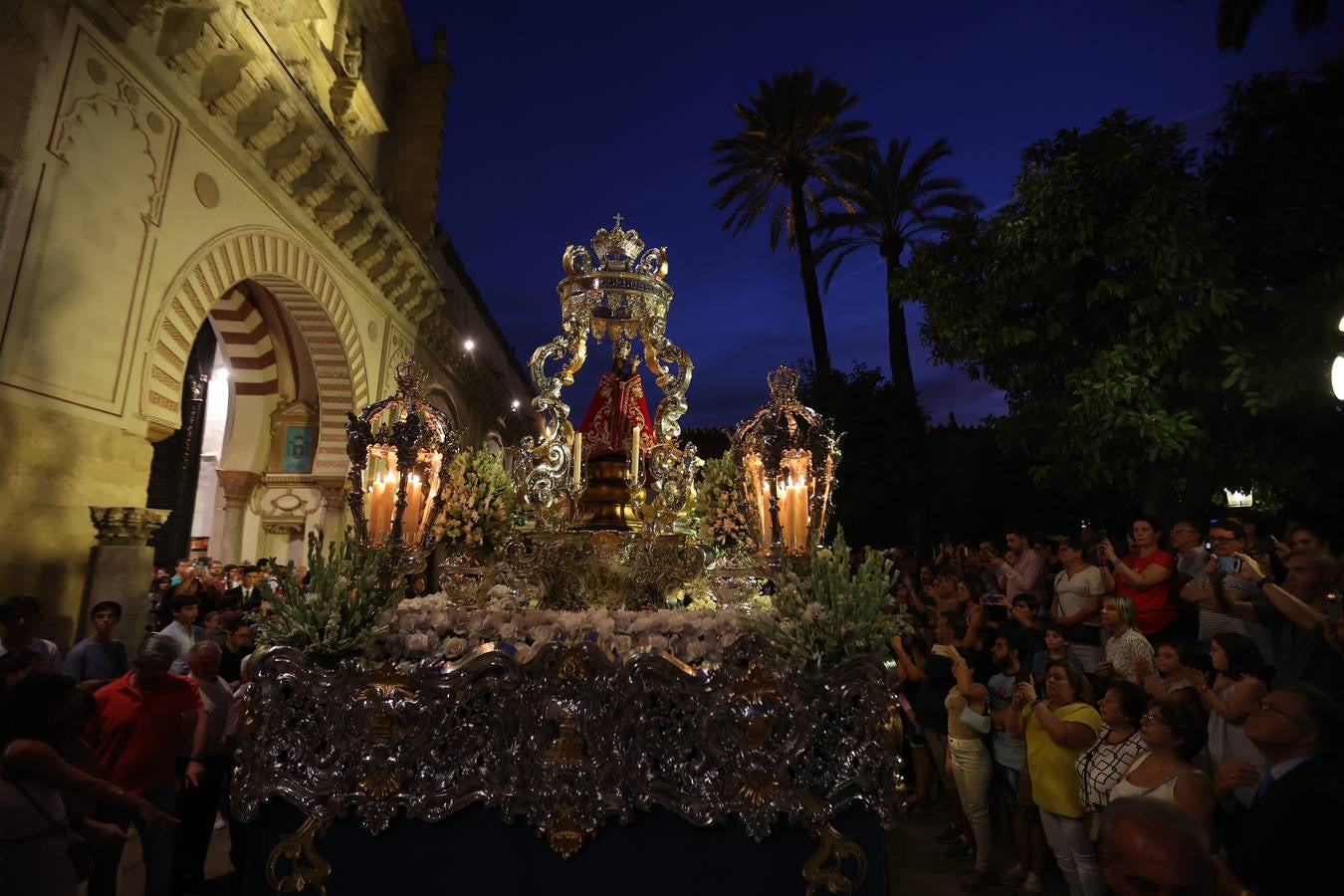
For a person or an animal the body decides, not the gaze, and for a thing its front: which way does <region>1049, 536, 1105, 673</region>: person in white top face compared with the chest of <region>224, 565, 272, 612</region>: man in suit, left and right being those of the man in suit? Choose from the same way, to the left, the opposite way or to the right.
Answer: to the right

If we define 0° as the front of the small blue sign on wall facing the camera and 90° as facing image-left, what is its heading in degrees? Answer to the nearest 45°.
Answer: approximately 0°

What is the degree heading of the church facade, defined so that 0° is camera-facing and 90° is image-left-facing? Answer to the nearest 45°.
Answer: approximately 315°

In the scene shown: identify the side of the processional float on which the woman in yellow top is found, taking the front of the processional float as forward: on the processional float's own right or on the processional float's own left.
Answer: on the processional float's own left

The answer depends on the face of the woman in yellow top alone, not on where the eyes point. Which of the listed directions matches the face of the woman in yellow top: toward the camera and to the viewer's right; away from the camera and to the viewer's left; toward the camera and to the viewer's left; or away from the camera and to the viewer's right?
toward the camera and to the viewer's left

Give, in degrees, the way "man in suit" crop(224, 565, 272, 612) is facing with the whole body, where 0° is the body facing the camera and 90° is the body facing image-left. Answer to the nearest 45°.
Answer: approximately 0°

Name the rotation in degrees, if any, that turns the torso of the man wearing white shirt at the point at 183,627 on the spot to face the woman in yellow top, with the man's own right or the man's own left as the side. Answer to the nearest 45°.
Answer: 0° — they already face them

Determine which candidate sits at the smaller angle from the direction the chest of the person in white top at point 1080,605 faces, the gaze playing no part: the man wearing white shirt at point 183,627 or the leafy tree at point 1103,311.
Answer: the man wearing white shirt

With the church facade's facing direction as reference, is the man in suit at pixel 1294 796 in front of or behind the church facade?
in front

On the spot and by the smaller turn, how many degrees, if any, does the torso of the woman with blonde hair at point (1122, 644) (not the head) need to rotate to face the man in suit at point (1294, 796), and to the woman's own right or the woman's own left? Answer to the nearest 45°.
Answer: approximately 45° to the woman's own left
